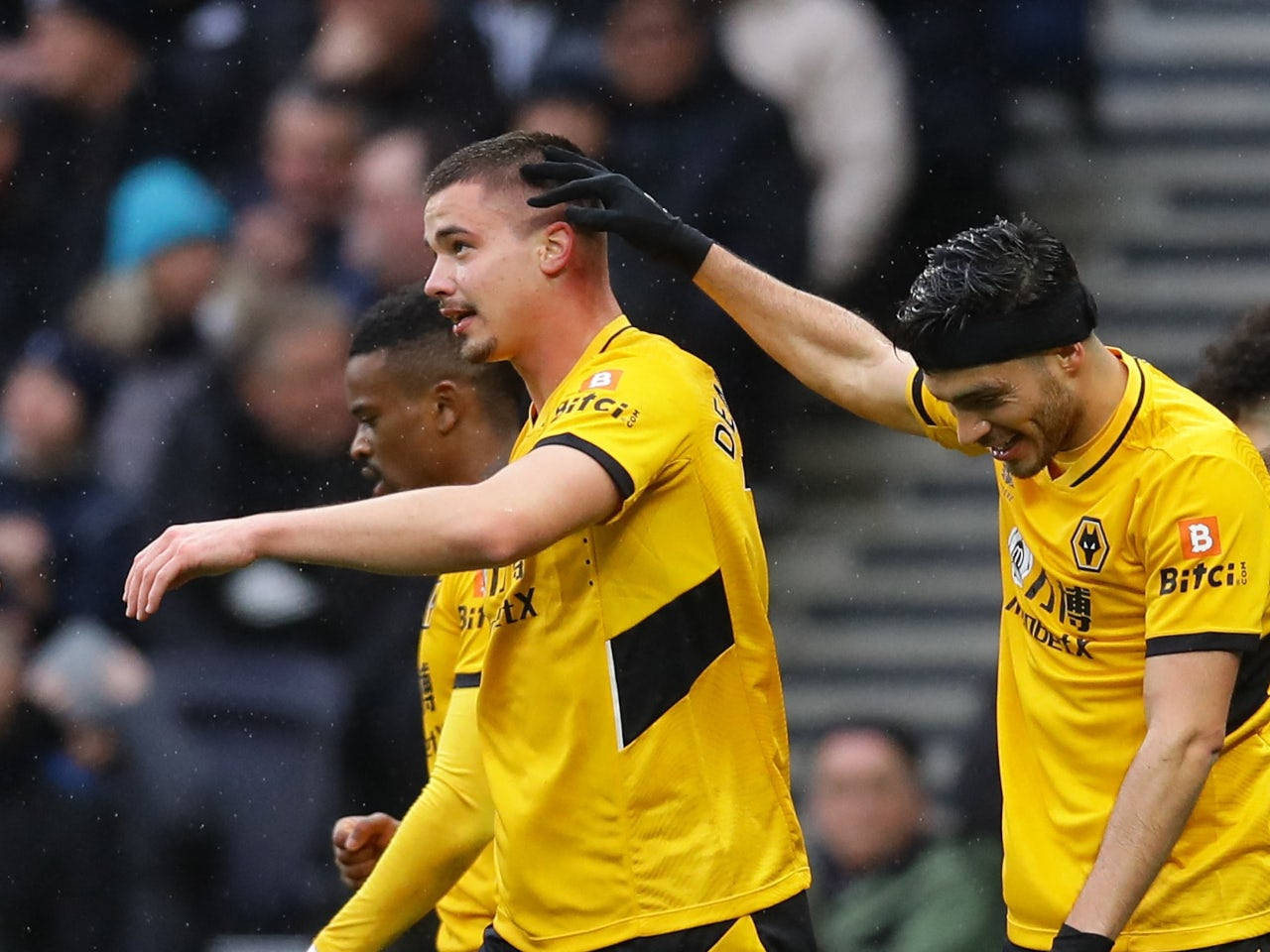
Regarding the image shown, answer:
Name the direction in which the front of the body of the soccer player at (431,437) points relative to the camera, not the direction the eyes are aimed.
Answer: to the viewer's left

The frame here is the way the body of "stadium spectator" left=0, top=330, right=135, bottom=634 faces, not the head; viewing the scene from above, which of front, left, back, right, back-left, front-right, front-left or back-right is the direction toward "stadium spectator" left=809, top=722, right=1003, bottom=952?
left

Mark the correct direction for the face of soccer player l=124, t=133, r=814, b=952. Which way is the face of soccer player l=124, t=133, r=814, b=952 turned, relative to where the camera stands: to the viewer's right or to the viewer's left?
to the viewer's left

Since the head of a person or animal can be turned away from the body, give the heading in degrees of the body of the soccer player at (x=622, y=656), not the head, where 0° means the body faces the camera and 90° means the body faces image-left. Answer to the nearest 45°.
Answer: approximately 90°

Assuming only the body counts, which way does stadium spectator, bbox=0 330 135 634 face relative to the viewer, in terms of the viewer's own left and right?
facing the viewer and to the left of the viewer

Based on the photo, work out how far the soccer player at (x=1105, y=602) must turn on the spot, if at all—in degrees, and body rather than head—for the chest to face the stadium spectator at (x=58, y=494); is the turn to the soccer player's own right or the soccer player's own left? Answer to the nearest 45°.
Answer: approximately 90° to the soccer player's own right

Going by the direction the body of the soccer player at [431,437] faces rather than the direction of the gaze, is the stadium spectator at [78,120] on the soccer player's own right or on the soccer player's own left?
on the soccer player's own right

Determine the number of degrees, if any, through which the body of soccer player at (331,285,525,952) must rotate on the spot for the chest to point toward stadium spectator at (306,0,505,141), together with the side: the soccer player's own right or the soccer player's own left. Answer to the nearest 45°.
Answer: approximately 90° to the soccer player's own right

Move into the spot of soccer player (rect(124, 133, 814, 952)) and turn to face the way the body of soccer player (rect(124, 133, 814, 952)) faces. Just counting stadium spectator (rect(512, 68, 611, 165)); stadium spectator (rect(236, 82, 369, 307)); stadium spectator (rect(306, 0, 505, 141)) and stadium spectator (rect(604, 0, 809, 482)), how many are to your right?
4
